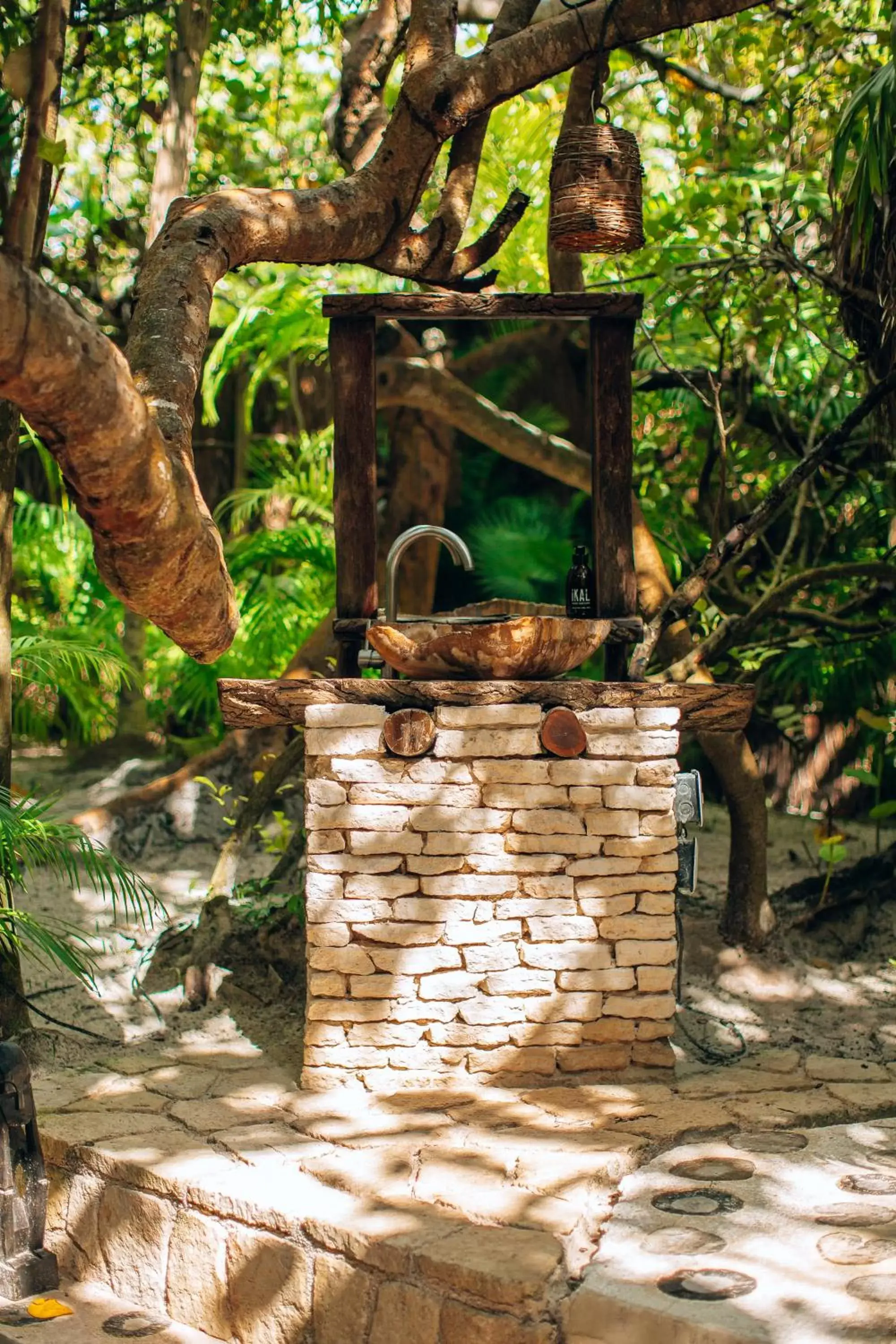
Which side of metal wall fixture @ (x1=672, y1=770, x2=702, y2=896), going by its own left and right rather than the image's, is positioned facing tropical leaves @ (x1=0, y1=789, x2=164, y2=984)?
back

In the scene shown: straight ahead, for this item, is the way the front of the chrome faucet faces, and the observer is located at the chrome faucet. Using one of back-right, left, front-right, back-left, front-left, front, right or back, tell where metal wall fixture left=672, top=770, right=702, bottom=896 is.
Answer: front

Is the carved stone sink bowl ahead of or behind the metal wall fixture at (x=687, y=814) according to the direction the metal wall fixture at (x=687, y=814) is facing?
behind

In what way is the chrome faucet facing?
to the viewer's right

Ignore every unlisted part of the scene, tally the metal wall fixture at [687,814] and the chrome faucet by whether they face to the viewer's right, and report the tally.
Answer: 2

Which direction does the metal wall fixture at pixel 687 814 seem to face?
to the viewer's right

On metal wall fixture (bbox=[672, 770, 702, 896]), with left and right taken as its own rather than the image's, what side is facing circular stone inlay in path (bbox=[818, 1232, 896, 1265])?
right

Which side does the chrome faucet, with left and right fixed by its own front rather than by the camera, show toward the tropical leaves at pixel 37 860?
back
